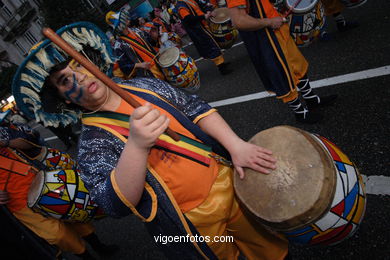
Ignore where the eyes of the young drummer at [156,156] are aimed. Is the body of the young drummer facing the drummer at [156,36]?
no

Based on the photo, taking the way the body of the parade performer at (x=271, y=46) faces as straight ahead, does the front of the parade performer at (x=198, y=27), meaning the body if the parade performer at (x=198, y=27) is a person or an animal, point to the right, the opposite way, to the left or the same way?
the same way

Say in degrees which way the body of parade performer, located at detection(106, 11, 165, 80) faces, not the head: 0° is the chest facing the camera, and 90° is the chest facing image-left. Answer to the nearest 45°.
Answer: approximately 315°

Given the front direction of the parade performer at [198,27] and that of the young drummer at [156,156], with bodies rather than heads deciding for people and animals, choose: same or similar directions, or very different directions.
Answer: same or similar directions

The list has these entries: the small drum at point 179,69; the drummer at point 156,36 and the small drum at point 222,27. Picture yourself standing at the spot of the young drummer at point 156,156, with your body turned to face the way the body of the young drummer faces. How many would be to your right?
0

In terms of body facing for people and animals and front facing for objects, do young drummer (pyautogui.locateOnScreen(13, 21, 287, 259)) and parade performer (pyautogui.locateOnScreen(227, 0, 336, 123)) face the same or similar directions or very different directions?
same or similar directions
